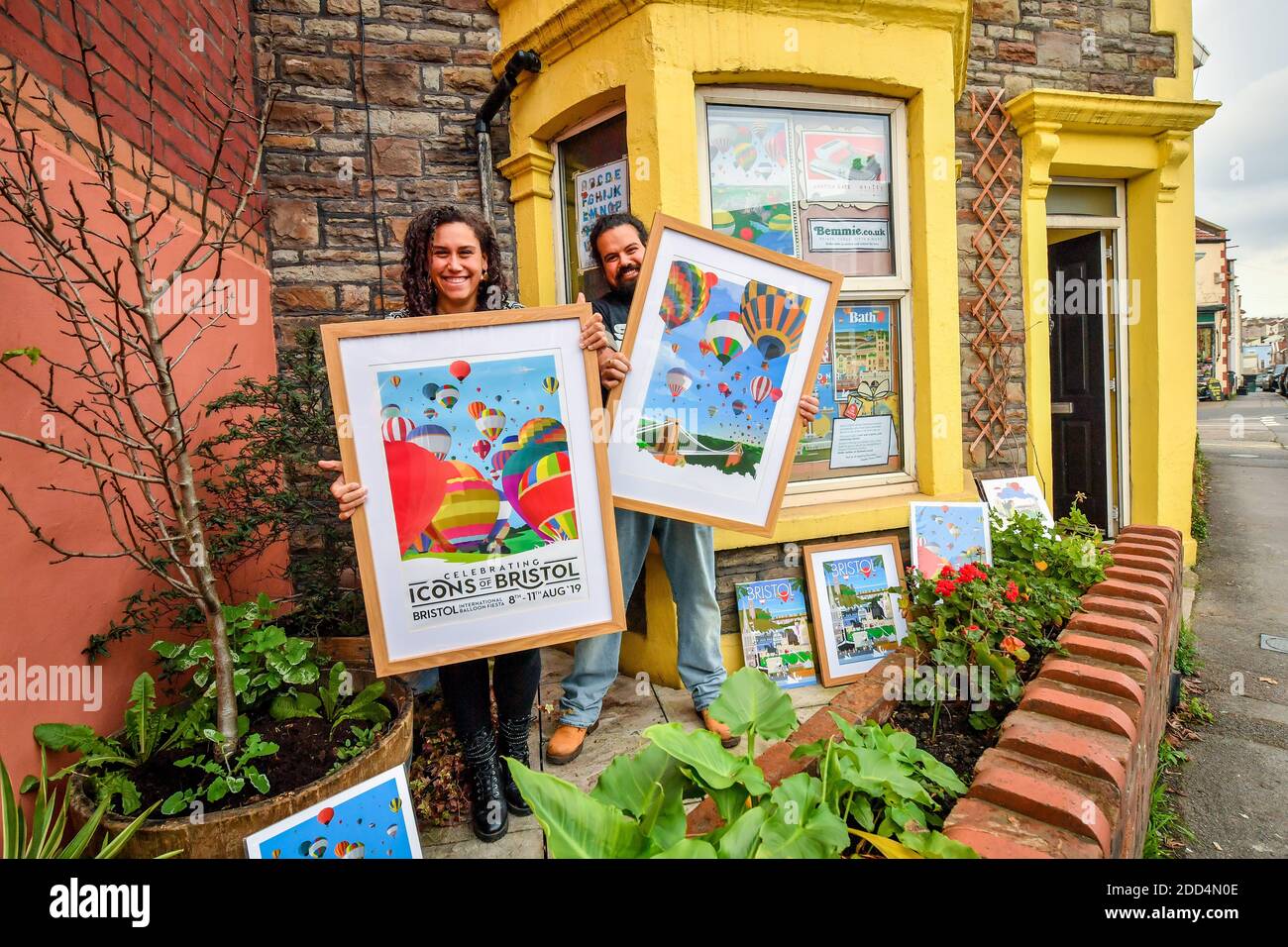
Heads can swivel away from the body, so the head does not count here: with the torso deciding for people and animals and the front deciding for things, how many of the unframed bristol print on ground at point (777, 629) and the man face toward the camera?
2

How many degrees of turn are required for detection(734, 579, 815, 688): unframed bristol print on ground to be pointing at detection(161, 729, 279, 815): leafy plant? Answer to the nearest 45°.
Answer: approximately 45° to its right

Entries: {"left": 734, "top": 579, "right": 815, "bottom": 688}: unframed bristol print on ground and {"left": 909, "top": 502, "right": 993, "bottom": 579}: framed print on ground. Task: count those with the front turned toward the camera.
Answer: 2

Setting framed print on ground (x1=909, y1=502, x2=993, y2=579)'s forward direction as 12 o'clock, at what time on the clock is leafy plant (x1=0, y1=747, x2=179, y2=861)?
The leafy plant is roughly at 1 o'clock from the framed print on ground.

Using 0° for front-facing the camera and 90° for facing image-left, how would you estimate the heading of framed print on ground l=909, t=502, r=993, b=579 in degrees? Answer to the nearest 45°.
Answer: approximately 0°
